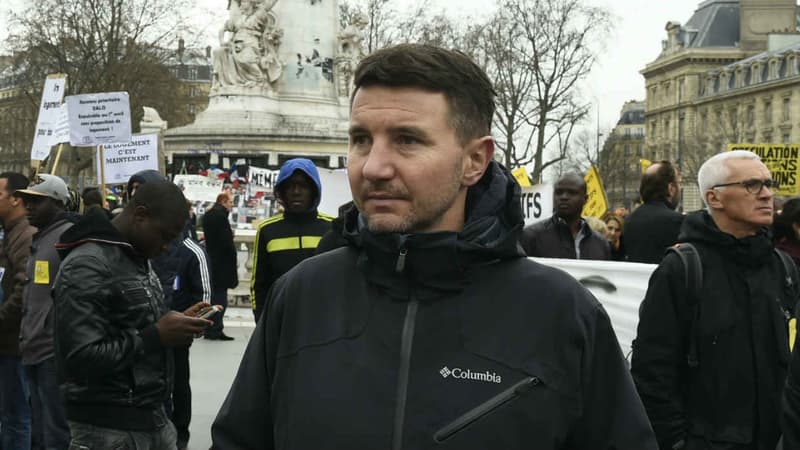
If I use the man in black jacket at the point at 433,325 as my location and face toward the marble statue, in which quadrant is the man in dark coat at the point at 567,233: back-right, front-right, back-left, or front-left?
front-right

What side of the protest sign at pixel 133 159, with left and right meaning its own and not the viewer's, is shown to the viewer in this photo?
front

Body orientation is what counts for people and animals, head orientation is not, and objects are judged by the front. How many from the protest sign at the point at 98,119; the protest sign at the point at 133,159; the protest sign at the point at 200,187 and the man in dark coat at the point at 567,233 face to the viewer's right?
0

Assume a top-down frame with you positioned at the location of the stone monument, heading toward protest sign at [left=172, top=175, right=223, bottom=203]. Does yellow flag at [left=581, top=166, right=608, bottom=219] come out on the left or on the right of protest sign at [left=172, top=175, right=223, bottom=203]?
left

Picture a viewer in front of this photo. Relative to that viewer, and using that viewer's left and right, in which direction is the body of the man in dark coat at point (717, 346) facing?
facing the viewer and to the right of the viewer

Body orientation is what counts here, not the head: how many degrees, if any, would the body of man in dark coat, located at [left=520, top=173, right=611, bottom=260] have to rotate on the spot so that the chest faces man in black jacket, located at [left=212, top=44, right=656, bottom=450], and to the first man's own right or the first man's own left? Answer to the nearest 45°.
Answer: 0° — they already face them

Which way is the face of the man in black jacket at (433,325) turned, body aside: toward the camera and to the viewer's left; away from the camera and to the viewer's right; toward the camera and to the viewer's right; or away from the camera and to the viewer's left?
toward the camera and to the viewer's left

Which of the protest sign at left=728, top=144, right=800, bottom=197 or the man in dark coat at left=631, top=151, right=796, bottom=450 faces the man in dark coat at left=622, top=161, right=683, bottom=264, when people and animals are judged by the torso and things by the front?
the protest sign

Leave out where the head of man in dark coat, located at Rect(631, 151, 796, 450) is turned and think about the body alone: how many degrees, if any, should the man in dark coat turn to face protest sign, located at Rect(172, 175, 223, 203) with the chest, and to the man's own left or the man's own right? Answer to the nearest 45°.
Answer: approximately 180°

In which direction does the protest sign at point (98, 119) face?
toward the camera

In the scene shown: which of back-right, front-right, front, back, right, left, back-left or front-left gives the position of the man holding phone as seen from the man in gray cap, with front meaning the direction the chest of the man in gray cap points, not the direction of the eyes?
front-left

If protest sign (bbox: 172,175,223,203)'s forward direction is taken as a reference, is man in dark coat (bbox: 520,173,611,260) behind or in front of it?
in front

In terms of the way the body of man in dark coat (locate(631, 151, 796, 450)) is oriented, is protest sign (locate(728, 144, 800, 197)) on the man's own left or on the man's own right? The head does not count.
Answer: on the man's own left
